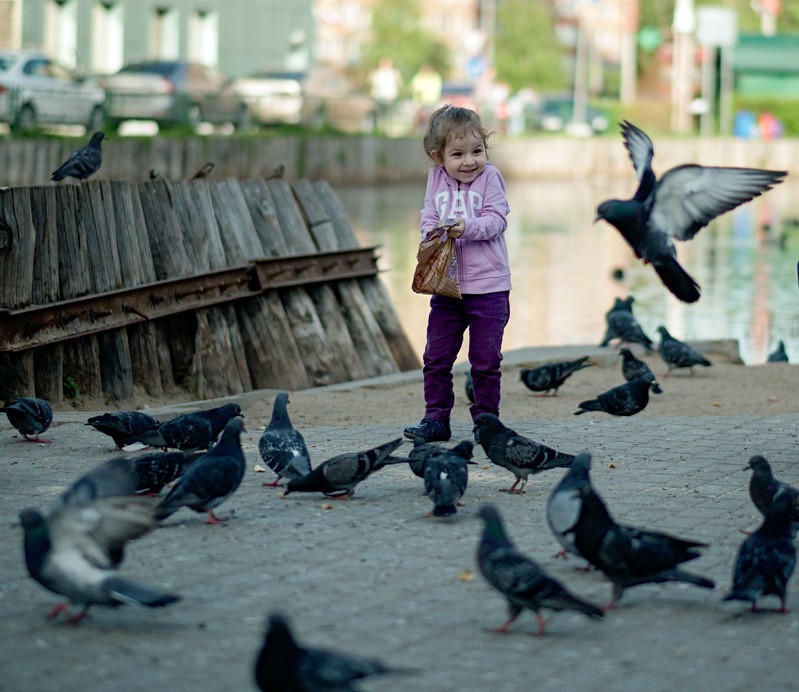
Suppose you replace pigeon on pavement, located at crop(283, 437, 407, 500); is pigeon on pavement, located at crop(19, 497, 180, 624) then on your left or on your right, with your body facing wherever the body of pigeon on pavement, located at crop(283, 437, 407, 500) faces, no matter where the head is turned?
on your left

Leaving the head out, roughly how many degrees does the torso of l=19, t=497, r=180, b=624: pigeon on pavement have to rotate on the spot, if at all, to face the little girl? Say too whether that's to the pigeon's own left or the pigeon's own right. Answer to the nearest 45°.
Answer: approximately 135° to the pigeon's own right

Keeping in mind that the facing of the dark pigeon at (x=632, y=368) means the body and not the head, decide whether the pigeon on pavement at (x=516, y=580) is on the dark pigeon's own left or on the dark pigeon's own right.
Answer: on the dark pigeon's own left

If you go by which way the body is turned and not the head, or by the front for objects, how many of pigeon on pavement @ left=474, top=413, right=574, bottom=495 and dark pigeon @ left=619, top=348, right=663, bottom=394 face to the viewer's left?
2

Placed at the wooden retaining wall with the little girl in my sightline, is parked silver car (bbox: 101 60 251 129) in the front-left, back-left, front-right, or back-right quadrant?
back-left

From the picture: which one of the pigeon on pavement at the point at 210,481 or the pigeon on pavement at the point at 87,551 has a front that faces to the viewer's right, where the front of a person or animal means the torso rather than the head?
the pigeon on pavement at the point at 210,481

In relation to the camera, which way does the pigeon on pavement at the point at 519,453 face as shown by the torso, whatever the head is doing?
to the viewer's left

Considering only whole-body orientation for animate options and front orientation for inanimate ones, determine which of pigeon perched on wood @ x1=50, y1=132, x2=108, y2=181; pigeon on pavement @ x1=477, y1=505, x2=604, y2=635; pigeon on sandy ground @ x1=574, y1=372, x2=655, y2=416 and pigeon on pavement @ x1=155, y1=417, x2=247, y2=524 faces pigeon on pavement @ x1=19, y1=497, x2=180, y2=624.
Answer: pigeon on pavement @ x1=477, y1=505, x2=604, y2=635

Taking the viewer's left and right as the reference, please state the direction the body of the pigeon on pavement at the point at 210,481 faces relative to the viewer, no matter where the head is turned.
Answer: facing to the right of the viewer

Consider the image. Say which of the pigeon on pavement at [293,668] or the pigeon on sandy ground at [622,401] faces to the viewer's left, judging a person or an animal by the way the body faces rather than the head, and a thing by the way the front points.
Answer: the pigeon on pavement at [293,668]

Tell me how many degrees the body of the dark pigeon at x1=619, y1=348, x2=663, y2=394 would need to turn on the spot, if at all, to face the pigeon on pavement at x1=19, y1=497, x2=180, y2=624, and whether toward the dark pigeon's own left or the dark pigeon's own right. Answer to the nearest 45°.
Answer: approximately 90° to the dark pigeon's own left

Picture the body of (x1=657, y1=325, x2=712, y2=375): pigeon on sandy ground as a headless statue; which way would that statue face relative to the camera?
to the viewer's left
